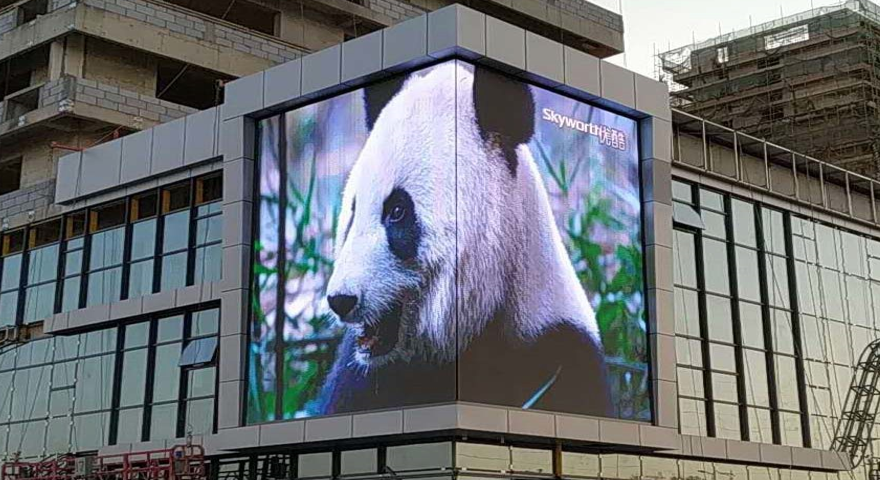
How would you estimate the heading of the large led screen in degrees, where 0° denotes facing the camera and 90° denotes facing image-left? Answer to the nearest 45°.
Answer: approximately 0°
